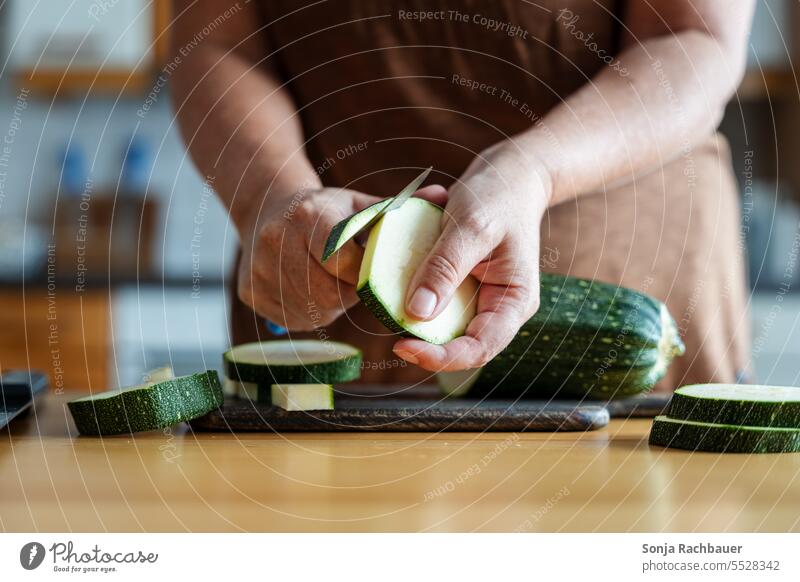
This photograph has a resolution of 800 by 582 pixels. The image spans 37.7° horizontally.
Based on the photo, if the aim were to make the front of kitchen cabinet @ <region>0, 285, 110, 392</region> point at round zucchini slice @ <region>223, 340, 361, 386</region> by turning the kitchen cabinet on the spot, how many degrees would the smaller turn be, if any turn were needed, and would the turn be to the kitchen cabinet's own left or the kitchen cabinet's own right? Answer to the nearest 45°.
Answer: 0° — it already faces it

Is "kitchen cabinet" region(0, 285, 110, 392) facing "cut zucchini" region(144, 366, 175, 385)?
yes

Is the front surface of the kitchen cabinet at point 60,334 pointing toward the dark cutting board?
yes

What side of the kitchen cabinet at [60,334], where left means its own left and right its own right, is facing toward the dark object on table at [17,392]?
front

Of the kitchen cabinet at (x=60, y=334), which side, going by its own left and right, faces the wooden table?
front

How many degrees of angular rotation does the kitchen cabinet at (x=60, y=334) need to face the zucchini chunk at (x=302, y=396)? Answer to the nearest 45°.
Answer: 0° — it already faces it

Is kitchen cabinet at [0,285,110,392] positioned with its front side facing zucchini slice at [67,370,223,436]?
yes

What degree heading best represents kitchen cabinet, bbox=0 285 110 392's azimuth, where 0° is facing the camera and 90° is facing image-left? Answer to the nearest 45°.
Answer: approximately 0°
